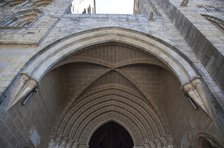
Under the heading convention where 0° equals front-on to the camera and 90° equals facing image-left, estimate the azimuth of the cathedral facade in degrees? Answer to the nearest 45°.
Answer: approximately 0°
